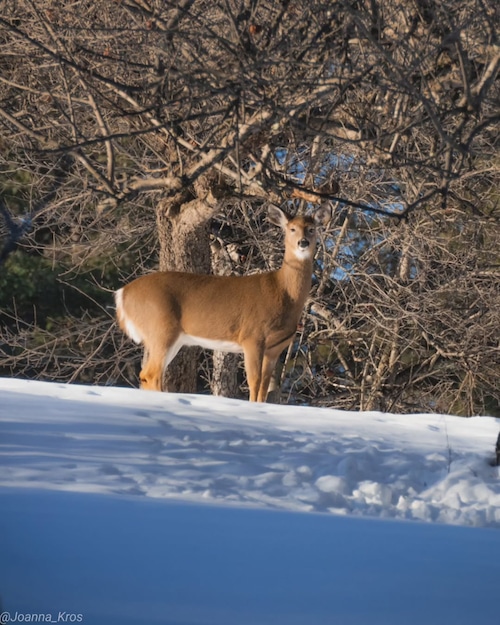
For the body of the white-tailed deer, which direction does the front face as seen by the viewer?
to the viewer's right
